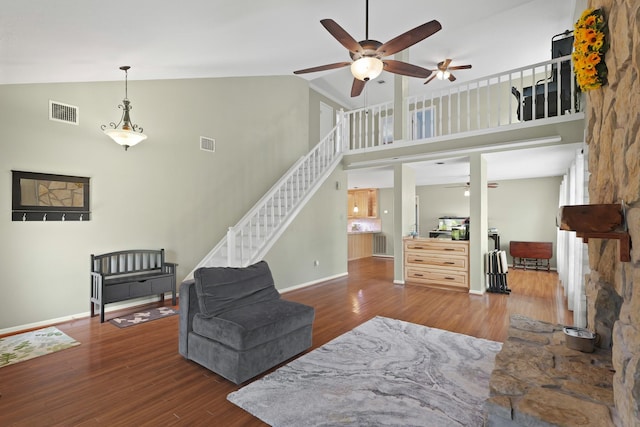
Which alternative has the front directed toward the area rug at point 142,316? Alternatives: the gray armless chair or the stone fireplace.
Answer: the stone fireplace

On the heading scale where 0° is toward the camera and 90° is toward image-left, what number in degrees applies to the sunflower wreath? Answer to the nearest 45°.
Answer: approximately 90°

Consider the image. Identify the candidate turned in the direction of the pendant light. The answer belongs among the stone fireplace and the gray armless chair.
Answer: the stone fireplace

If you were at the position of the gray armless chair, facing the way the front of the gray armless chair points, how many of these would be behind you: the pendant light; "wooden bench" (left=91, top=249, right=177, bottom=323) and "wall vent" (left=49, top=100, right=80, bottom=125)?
3

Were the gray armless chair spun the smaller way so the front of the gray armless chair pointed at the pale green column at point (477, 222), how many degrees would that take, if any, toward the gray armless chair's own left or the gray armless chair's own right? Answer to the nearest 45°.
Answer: approximately 90° to the gray armless chair's own left

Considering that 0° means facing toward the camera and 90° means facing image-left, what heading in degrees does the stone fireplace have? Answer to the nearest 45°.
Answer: approximately 90°

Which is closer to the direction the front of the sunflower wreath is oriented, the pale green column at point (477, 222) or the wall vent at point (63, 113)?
the wall vent

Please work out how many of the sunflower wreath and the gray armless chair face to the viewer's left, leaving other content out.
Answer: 1

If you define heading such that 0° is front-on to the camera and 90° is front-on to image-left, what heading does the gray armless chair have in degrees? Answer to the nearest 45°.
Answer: approximately 315°

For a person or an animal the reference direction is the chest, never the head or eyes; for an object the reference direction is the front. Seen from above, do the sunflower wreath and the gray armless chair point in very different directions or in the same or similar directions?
very different directions

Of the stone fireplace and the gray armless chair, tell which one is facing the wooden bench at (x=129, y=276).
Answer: the stone fireplace
